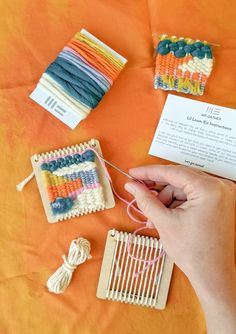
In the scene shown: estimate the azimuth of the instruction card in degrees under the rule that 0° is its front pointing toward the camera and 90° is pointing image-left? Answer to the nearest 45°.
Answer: approximately 0°
